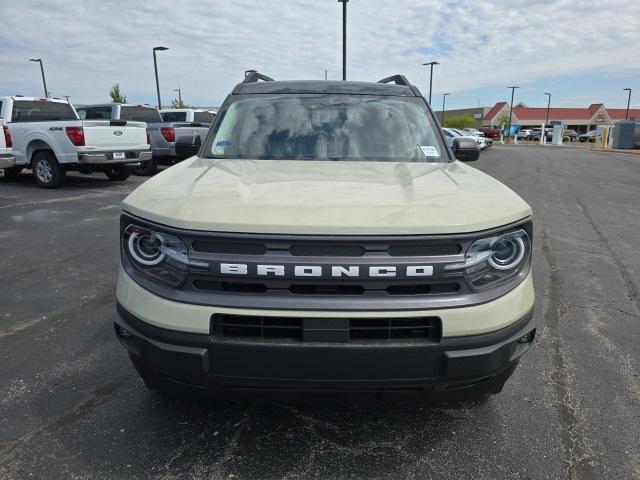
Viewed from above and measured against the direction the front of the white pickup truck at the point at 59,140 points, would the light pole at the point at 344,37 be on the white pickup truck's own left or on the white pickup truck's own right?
on the white pickup truck's own right

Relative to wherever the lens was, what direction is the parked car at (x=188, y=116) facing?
facing away from the viewer and to the left of the viewer

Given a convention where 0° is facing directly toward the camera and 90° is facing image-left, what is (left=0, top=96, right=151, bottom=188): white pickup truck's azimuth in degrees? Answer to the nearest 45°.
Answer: approximately 135°

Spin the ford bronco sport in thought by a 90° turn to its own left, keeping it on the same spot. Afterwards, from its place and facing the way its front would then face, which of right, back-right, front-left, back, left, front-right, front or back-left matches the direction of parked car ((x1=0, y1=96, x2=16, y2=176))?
back-left

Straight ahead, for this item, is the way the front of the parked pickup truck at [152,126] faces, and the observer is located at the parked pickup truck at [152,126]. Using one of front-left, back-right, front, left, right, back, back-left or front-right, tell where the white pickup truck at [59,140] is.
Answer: left

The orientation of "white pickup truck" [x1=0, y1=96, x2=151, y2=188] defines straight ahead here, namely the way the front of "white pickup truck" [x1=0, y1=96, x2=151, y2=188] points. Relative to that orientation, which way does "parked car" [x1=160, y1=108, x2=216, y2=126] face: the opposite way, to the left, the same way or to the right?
the same way

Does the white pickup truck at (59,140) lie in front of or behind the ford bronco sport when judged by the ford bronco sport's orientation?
behind

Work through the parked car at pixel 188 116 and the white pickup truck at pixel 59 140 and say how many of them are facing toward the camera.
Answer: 0

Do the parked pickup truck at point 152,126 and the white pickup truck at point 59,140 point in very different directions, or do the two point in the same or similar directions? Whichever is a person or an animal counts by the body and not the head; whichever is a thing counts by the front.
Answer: same or similar directions

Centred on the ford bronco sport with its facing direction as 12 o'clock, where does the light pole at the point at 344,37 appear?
The light pole is roughly at 6 o'clock from the ford bronco sport.

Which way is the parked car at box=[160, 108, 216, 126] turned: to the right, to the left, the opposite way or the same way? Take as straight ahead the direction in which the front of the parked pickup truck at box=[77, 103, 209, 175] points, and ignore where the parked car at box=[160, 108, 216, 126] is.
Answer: the same way

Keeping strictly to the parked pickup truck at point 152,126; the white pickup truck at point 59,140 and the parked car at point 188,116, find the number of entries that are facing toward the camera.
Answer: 0

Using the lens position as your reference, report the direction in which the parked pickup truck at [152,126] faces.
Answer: facing away from the viewer and to the left of the viewer

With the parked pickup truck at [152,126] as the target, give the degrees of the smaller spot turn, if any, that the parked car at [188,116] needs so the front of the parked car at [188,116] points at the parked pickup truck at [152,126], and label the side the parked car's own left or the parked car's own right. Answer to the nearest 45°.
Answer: approximately 135° to the parked car's own left

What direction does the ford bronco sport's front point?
toward the camera

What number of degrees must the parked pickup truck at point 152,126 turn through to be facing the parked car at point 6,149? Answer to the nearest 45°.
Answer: approximately 90° to its left
